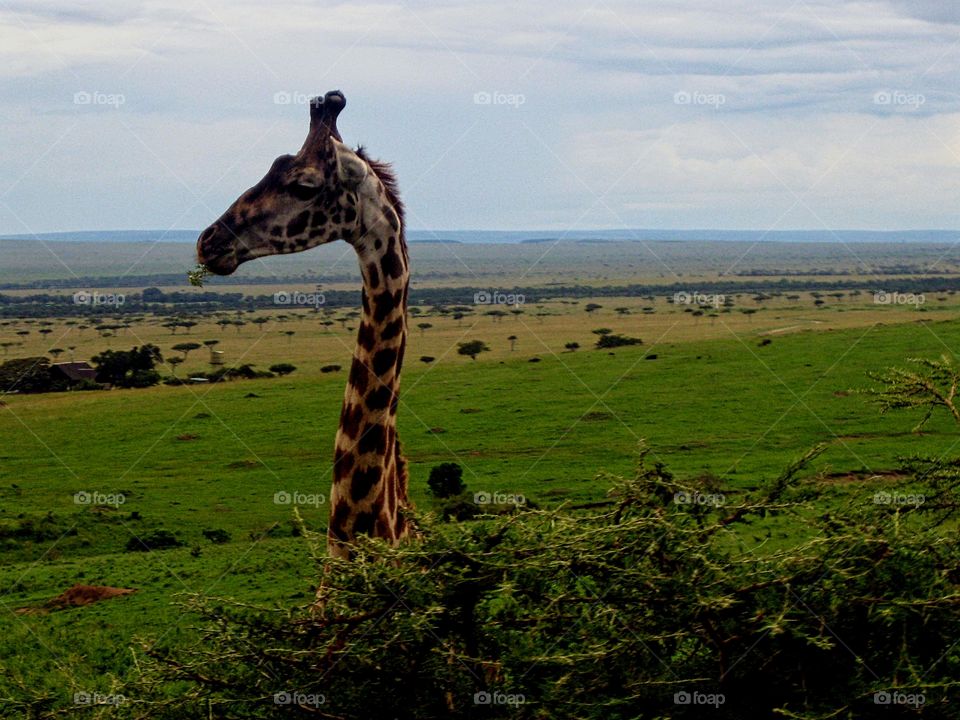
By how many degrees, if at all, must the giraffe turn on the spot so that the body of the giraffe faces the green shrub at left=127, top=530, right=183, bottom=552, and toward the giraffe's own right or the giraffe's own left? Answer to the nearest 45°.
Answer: approximately 90° to the giraffe's own right

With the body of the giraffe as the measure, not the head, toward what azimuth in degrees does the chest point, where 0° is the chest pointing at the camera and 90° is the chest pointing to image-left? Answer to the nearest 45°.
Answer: approximately 90°

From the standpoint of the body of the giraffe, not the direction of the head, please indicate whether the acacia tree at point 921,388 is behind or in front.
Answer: behind
